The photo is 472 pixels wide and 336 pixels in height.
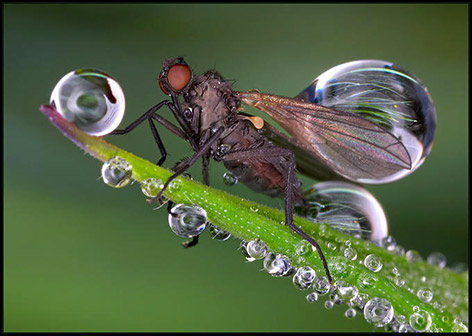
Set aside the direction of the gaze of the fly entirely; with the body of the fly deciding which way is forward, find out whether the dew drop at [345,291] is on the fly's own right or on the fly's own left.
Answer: on the fly's own left

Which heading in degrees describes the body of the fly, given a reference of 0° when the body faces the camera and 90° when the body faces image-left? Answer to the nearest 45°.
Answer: approximately 90°

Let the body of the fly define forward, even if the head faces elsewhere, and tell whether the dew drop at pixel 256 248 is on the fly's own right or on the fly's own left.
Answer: on the fly's own left

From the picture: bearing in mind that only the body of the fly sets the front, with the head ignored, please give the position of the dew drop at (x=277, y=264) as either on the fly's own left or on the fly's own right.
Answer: on the fly's own left

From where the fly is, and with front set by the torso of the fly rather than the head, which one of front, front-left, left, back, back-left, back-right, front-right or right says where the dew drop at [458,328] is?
back-left

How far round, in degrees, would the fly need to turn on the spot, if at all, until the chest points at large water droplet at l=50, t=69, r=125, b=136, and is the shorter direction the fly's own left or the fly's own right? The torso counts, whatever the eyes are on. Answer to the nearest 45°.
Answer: approximately 45° to the fly's own left

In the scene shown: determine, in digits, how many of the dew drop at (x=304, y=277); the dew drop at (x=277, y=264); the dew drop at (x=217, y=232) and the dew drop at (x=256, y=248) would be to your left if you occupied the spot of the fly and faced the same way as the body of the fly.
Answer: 4
